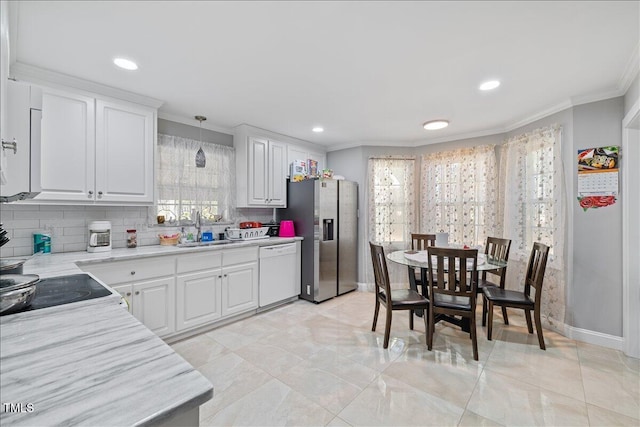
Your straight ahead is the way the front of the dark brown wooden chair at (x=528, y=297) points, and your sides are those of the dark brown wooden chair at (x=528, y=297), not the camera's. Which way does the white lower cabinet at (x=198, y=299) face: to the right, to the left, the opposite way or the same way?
the opposite way

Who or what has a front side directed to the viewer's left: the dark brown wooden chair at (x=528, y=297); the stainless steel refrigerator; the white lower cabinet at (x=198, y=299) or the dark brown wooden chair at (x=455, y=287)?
the dark brown wooden chair at (x=528, y=297)

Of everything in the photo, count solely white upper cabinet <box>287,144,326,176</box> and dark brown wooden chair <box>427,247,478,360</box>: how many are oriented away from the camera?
1

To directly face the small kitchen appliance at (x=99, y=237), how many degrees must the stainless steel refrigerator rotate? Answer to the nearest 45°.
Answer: approximately 90° to its right

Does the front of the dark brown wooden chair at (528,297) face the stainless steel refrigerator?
yes

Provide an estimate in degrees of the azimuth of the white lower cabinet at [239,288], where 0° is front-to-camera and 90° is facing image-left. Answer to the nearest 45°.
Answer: approximately 315°

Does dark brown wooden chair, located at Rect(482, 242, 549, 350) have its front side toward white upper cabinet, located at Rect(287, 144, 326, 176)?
yes

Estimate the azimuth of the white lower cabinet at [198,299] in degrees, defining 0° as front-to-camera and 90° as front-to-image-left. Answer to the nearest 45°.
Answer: approximately 315°

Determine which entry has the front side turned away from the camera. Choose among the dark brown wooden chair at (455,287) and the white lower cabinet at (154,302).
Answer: the dark brown wooden chair

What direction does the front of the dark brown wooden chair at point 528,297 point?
to the viewer's left
